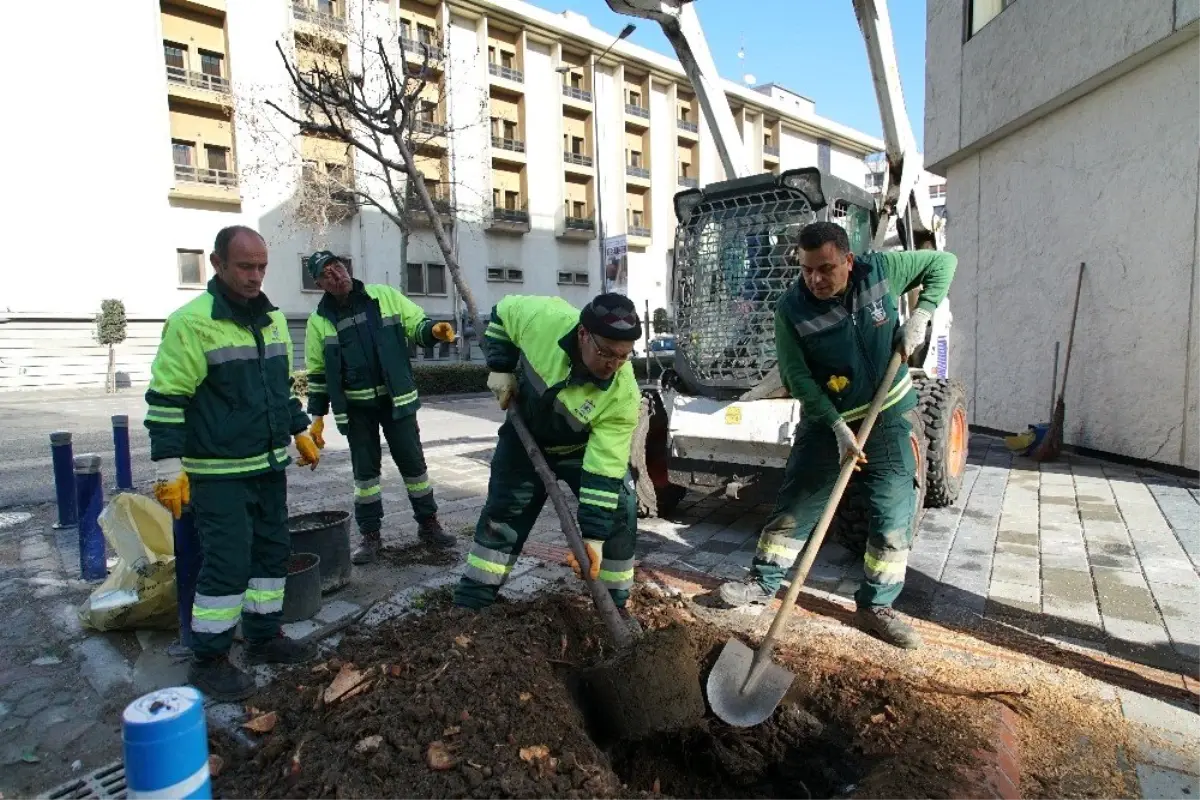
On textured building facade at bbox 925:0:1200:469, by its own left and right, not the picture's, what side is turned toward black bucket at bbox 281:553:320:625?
front

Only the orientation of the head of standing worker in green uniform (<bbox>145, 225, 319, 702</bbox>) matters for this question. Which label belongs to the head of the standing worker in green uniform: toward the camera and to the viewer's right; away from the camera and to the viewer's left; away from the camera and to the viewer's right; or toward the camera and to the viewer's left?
toward the camera and to the viewer's right

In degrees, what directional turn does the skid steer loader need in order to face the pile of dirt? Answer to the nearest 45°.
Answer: approximately 45° to its left

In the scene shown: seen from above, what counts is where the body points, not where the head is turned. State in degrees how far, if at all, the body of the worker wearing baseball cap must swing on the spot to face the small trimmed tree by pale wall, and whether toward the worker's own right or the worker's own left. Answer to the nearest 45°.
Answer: approximately 180°

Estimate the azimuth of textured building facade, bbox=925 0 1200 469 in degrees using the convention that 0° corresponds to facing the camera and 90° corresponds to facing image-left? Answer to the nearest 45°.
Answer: approximately 45°

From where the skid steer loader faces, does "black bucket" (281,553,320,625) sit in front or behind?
in front

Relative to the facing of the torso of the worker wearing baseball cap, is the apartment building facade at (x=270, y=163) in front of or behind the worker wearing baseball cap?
behind

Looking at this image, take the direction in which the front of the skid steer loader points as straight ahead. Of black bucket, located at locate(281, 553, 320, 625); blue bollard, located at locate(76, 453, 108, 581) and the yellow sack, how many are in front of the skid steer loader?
3

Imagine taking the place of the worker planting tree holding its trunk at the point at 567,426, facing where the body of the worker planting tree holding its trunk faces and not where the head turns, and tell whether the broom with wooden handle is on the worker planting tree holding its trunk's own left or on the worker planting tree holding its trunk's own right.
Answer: on the worker planting tree holding its trunk's own left

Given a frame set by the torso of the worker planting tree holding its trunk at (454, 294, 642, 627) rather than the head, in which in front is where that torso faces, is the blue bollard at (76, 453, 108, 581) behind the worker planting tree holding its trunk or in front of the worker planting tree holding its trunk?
behind

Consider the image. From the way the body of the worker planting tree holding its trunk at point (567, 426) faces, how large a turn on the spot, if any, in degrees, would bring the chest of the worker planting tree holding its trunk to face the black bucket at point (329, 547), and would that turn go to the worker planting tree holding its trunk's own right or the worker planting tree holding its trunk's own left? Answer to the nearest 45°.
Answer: approximately 180°

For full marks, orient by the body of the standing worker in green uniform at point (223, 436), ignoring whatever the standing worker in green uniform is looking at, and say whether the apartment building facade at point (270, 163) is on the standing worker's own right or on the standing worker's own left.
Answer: on the standing worker's own left

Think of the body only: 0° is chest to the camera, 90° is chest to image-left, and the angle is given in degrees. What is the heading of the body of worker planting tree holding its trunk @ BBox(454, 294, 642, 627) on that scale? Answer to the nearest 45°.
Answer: approximately 315°

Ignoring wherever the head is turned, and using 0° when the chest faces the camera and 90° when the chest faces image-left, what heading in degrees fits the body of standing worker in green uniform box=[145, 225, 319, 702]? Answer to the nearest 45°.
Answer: approximately 315°

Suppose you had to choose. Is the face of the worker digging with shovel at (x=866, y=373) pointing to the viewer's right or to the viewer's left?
to the viewer's left

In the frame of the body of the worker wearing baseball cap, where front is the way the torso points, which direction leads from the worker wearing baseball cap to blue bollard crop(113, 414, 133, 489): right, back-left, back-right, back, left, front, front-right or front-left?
back-right

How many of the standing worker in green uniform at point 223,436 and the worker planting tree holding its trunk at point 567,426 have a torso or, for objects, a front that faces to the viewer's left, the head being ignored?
0
